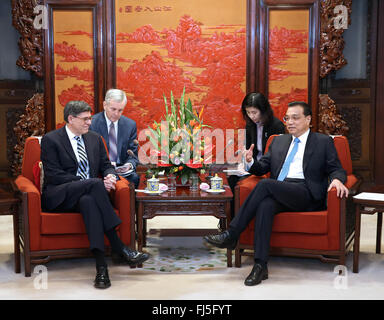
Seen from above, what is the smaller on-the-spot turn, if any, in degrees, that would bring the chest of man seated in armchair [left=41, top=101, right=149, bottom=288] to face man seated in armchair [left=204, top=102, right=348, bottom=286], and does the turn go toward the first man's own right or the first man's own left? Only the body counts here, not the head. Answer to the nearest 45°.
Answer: approximately 45° to the first man's own left

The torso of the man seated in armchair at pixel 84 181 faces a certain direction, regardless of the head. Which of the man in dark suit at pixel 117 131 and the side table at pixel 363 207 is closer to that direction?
the side table

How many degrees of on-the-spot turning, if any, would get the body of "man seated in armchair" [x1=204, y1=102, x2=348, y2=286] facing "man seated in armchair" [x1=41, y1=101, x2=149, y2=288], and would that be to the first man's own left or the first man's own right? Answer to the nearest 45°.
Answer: approximately 45° to the first man's own right

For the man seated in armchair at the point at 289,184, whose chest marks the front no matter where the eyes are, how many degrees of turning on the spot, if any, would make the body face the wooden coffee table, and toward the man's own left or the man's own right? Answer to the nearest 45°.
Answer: approximately 45° to the man's own right

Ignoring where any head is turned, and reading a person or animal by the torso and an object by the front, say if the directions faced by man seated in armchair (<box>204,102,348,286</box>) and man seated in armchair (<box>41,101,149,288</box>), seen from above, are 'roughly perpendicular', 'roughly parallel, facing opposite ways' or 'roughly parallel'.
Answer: roughly perpendicular

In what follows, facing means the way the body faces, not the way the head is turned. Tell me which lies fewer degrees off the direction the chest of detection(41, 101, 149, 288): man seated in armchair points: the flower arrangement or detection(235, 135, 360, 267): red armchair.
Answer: the red armchair

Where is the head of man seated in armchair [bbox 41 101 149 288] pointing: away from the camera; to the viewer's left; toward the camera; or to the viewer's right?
to the viewer's right

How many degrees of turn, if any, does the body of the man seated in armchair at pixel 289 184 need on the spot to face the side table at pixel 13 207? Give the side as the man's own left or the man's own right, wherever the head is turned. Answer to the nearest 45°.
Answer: approximately 45° to the man's own right

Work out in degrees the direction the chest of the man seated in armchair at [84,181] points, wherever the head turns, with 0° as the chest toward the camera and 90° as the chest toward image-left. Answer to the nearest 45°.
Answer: approximately 315°

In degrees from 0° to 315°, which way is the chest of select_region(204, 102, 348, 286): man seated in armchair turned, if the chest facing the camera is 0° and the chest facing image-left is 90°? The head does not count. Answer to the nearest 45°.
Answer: approximately 45°
